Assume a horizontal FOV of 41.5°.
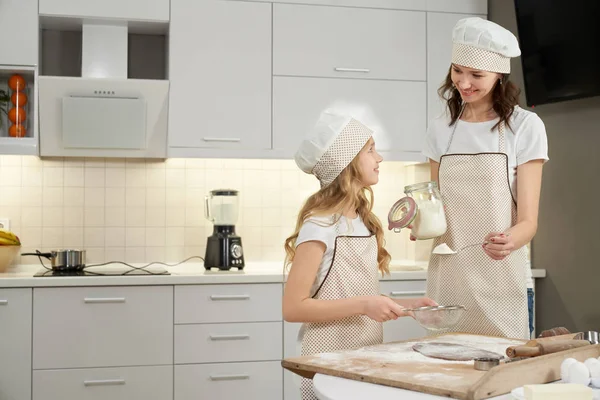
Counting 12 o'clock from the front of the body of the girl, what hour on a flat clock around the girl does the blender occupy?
The blender is roughly at 7 o'clock from the girl.

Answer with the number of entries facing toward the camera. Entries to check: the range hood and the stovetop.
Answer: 2

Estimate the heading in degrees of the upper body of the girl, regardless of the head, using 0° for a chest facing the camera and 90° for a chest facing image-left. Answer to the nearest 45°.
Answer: approximately 315°

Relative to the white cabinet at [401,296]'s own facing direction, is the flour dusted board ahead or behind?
ahead

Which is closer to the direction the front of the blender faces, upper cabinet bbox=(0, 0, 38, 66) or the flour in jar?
the flour in jar

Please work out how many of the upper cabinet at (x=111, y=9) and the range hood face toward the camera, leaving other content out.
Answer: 2

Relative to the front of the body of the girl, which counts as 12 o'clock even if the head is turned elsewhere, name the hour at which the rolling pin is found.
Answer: The rolling pin is roughly at 12 o'clock from the girl.

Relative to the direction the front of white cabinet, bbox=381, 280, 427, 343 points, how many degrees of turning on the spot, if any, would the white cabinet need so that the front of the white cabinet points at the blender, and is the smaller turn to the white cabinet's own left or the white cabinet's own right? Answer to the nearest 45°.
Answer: approximately 90° to the white cabinet's own right

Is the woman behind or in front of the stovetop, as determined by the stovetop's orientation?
in front

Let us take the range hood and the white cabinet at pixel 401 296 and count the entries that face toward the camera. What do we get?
2

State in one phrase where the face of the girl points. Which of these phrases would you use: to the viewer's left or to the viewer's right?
to the viewer's right

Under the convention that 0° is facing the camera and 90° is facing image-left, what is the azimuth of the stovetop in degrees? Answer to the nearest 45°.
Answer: approximately 0°
